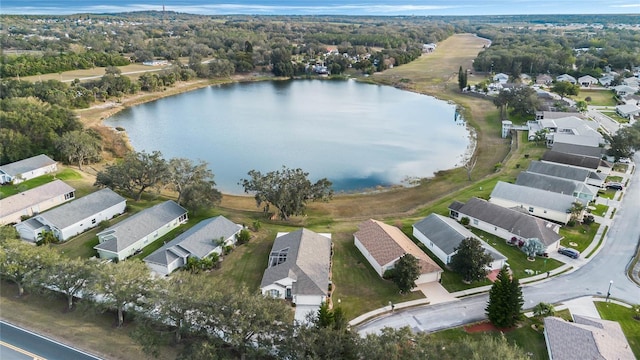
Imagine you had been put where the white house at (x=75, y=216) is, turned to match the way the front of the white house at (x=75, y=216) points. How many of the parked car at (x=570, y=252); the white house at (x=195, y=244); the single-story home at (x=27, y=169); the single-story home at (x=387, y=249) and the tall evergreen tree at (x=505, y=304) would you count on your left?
4

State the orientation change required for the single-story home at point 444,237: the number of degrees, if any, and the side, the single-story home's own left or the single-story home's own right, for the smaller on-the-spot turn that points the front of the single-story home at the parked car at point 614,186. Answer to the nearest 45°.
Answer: approximately 90° to the single-story home's own left

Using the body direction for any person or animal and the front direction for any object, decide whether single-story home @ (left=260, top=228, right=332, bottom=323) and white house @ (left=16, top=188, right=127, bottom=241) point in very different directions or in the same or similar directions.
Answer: same or similar directions

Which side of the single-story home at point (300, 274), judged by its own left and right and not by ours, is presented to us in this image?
front

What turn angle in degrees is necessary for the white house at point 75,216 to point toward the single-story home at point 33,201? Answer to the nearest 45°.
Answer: approximately 90° to its right

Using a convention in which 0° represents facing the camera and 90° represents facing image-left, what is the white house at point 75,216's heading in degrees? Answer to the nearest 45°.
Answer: approximately 45°

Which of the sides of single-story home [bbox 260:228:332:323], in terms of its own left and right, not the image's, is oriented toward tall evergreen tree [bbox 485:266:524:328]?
left

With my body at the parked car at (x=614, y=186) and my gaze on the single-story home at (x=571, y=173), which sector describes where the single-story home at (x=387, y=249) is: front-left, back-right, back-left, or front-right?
front-left

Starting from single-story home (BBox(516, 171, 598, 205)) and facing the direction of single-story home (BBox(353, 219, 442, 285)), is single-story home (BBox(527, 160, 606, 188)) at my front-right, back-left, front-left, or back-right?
back-right

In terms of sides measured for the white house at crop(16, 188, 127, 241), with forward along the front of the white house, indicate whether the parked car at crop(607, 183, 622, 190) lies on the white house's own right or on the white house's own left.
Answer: on the white house's own left

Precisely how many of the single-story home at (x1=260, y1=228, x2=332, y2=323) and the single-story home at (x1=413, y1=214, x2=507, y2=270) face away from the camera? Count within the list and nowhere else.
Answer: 0

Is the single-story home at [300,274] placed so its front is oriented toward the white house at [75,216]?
no

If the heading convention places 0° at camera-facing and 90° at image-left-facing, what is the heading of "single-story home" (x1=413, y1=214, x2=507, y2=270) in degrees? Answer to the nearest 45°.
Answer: approximately 315°

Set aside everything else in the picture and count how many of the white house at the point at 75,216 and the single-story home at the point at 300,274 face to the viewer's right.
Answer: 0

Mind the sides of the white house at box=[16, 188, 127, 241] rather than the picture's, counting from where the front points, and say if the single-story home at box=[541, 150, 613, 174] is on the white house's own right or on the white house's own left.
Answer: on the white house's own left

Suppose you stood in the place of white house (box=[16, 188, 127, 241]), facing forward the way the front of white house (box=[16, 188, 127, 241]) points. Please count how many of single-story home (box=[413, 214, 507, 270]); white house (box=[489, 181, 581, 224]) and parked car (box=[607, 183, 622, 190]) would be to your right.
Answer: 0

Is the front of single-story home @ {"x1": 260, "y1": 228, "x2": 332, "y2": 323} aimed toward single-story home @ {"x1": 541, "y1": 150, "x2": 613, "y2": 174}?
no
